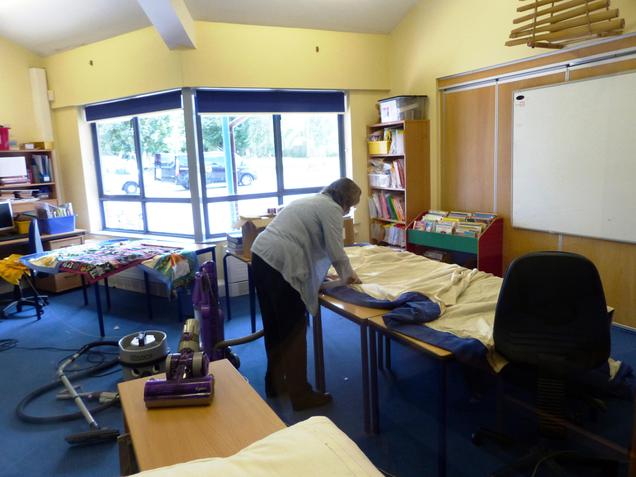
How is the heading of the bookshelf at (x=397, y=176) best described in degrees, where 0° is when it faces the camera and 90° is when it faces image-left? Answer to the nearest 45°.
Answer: approximately 45°

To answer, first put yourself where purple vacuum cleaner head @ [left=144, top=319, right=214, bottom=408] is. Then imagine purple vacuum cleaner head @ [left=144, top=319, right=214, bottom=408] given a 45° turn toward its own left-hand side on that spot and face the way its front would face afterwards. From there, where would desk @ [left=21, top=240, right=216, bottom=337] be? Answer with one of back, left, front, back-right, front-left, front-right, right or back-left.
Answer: back-left

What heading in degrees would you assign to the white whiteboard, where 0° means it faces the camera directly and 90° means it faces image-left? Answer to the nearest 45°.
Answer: approximately 45°

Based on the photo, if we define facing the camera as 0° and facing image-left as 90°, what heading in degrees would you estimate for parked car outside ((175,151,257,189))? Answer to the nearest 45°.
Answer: approximately 270°

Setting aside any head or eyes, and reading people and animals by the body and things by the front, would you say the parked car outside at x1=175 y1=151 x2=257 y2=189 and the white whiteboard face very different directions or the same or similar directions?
very different directions

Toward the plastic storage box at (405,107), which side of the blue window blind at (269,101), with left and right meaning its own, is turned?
left

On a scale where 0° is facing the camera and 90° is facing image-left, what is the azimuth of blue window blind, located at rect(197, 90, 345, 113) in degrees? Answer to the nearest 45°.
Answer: approximately 0°

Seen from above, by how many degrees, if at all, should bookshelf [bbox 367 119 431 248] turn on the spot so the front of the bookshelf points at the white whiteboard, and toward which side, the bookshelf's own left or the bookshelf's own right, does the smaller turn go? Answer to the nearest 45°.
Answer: approximately 90° to the bookshelf's own left

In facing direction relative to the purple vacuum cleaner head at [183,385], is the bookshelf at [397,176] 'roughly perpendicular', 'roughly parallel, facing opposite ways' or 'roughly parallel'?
roughly perpendicular

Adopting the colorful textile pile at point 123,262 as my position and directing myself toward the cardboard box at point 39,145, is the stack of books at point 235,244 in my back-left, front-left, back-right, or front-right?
back-right

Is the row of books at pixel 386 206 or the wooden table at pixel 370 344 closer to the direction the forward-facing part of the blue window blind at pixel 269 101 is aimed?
the wooden table
